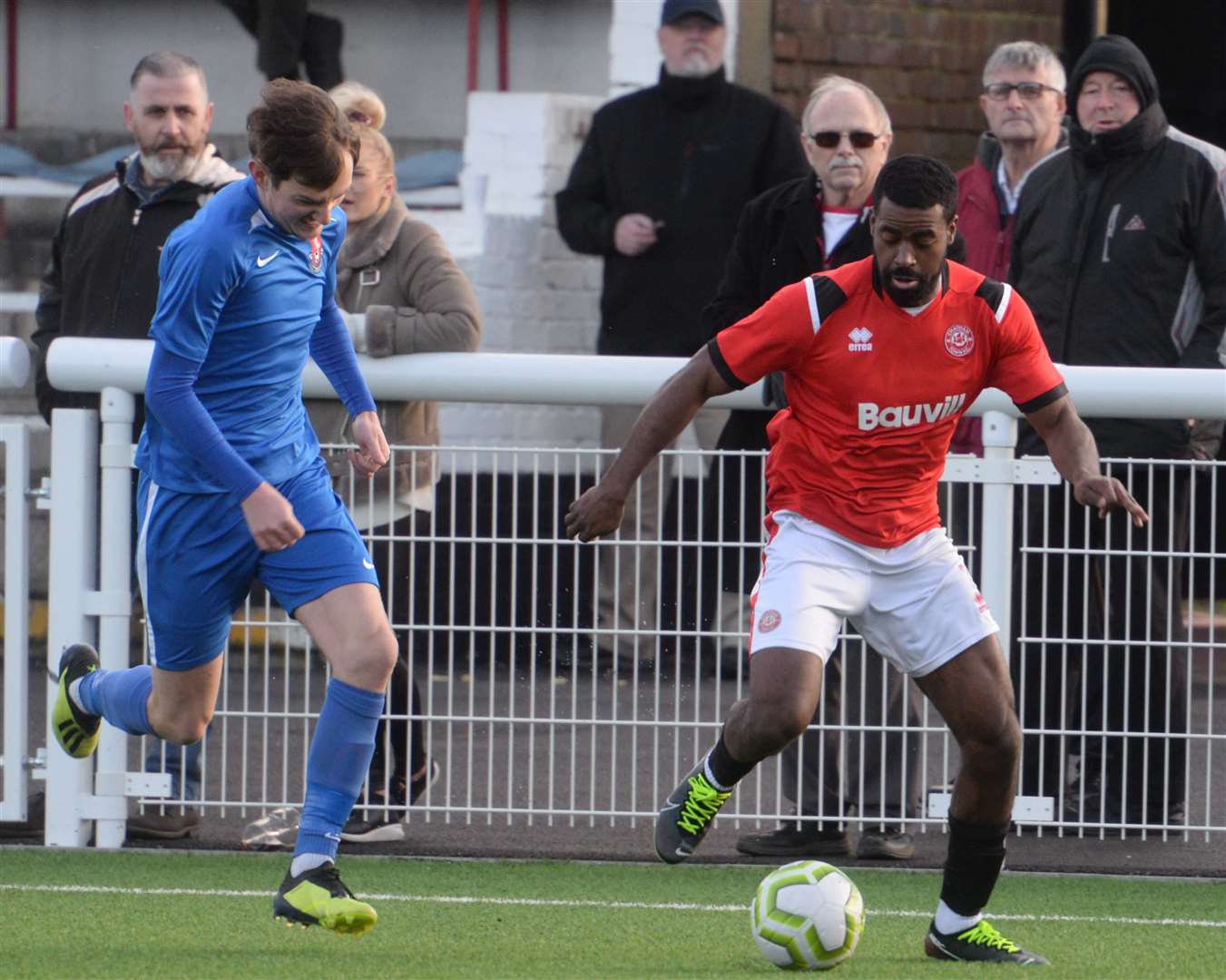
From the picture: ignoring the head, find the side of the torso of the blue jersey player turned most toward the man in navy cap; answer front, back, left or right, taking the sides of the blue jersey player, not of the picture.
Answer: left

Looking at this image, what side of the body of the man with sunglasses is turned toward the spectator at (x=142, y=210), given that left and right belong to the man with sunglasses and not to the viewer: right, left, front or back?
right

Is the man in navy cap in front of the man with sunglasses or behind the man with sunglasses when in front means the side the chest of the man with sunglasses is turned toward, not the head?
behind

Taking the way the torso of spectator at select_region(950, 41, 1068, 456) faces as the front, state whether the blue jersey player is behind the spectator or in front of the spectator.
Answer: in front

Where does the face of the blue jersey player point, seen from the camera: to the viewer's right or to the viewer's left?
to the viewer's right

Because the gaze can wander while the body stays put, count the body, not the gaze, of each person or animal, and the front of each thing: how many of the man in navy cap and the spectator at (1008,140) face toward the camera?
2

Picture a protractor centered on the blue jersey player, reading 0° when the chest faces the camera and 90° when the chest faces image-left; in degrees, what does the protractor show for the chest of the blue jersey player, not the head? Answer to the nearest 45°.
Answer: approximately 315°

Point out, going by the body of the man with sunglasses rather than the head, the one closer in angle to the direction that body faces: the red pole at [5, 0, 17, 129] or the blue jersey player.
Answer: the blue jersey player

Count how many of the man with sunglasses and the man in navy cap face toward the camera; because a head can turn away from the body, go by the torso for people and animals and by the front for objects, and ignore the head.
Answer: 2

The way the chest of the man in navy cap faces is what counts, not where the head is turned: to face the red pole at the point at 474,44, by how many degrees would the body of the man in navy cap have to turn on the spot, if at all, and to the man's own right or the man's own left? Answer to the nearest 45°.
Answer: approximately 135° to the man's own right

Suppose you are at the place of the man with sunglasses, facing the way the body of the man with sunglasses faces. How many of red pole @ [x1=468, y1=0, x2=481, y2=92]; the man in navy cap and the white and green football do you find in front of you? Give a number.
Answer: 1

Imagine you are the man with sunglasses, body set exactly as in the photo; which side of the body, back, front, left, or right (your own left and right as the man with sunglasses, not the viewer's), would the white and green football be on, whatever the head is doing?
front
